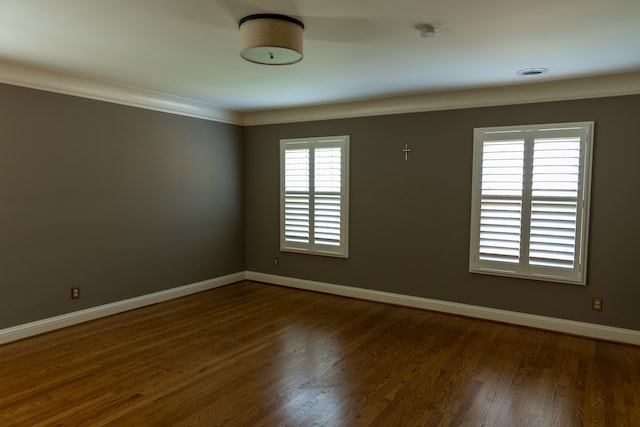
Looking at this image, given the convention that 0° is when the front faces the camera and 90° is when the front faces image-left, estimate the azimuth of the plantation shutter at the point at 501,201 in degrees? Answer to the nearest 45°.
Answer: approximately 0°

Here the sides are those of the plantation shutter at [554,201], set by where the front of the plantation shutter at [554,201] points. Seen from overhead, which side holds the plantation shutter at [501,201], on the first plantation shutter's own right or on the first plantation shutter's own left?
on the first plantation shutter's own right

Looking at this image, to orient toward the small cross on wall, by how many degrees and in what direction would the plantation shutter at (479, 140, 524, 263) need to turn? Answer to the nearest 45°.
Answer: approximately 90° to its right

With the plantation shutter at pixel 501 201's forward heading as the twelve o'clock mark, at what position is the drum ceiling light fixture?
The drum ceiling light fixture is roughly at 1 o'clock from the plantation shutter.

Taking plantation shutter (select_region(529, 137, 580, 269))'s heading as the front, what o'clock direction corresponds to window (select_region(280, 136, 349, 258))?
The window is roughly at 3 o'clock from the plantation shutter.

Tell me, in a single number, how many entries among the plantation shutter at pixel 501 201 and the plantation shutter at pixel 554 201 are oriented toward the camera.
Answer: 2
